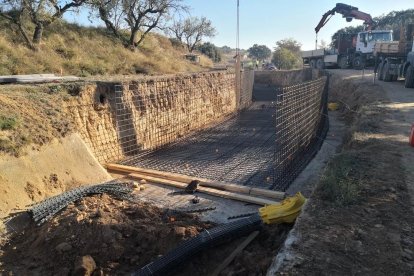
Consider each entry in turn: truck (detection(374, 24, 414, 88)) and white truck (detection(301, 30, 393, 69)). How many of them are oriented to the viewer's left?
0

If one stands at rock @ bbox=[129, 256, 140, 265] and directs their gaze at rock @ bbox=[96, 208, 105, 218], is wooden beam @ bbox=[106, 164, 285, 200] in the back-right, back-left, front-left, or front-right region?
front-right

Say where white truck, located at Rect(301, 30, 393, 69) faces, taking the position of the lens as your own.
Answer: facing the viewer and to the right of the viewer

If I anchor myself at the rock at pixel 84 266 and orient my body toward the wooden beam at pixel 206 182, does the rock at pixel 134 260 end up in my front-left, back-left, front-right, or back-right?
front-right

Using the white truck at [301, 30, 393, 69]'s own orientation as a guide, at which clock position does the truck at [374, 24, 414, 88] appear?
The truck is roughly at 1 o'clock from the white truck.
